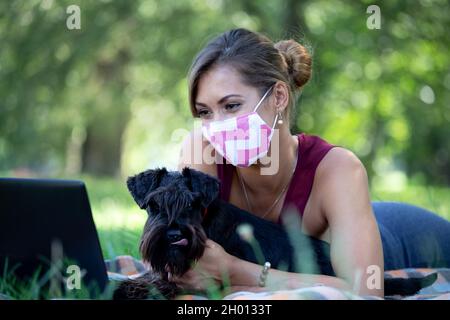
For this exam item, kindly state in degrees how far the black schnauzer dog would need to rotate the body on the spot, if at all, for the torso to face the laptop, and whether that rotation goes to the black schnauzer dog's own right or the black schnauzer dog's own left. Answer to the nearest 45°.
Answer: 0° — it already faces it

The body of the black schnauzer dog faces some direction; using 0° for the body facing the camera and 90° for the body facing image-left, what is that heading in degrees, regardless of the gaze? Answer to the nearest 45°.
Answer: approximately 45°
